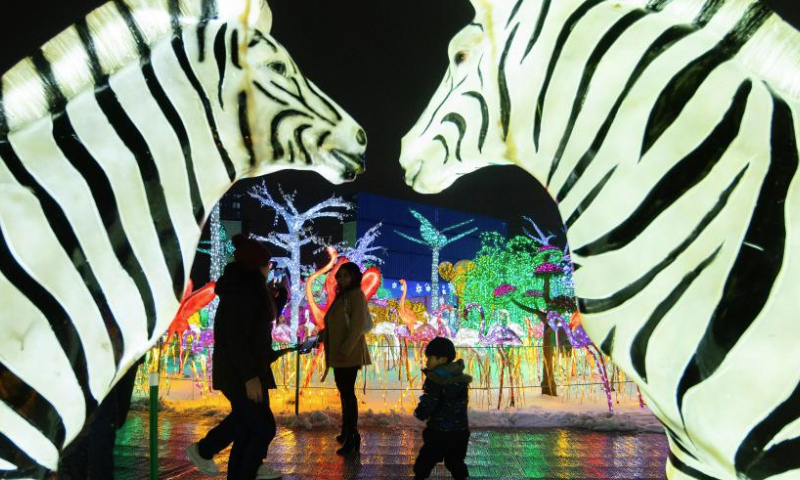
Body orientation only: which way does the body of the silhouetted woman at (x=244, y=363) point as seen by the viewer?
to the viewer's right

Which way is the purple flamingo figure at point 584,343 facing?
to the viewer's left

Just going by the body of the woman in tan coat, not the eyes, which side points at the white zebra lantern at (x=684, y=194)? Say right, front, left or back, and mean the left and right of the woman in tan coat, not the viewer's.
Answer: left

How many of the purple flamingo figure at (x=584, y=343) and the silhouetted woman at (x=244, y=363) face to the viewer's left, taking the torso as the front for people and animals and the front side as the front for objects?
1

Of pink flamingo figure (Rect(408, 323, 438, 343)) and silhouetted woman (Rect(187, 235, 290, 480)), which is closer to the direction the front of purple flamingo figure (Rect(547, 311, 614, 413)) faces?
the pink flamingo figure

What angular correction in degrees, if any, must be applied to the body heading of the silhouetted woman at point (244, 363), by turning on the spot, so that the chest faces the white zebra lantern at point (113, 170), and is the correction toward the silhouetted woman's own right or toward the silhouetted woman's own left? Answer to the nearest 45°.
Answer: approximately 90° to the silhouetted woman's own right

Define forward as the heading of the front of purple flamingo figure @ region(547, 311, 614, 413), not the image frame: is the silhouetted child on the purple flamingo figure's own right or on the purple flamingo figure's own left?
on the purple flamingo figure's own left

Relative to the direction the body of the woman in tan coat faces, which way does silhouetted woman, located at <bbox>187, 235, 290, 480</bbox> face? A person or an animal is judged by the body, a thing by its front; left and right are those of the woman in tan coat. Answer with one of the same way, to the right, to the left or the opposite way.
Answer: the opposite way
